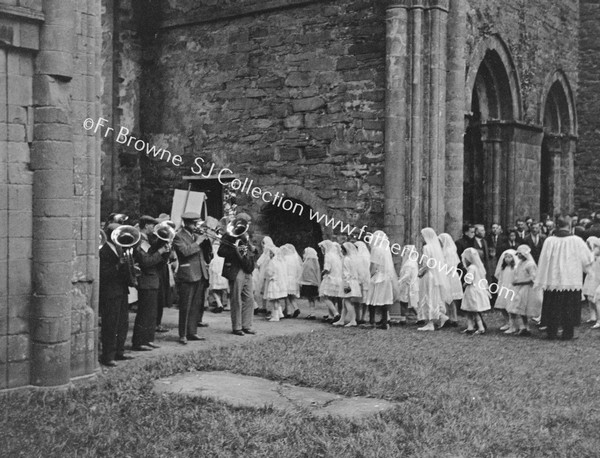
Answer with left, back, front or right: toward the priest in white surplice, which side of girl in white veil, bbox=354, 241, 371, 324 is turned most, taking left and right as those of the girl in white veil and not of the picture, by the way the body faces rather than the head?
back

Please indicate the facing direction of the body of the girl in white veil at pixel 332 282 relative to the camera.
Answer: to the viewer's left

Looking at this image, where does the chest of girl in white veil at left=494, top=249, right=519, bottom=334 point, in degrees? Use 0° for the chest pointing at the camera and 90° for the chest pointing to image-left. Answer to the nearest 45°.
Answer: approximately 45°

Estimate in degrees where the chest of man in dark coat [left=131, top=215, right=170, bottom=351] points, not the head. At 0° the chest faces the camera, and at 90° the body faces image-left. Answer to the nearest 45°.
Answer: approximately 270°

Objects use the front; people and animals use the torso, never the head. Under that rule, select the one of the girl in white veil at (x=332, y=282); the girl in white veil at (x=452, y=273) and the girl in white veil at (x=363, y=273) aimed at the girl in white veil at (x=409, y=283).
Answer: the girl in white veil at (x=452, y=273)

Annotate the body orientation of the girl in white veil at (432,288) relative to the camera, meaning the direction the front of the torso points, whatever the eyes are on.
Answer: to the viewer's left

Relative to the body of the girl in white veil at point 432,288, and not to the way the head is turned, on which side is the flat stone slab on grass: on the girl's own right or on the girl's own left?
on the girl's own left

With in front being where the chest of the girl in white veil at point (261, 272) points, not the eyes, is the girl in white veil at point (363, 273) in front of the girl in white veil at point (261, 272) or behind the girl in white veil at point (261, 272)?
behind

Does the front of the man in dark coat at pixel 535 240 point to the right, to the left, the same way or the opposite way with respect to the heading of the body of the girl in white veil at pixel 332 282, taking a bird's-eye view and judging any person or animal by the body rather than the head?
to the left

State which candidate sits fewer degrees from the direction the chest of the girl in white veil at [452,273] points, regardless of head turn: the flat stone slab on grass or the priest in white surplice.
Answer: the flat stone slab on grass

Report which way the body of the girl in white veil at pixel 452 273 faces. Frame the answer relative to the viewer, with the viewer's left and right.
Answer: facing to the left of the viewer

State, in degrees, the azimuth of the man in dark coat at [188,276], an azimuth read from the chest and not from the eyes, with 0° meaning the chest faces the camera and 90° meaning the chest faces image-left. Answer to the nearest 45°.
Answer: approximately 315°

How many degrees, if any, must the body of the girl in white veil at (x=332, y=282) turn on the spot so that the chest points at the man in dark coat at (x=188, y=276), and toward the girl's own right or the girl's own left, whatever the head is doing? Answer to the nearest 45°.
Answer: approximately 45° to the girl's own left

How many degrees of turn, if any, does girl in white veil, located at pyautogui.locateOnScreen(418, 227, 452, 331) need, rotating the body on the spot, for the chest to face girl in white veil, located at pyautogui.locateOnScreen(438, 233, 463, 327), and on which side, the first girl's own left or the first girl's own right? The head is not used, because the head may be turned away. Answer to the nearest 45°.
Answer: approximately 135° to the first girl's own right
